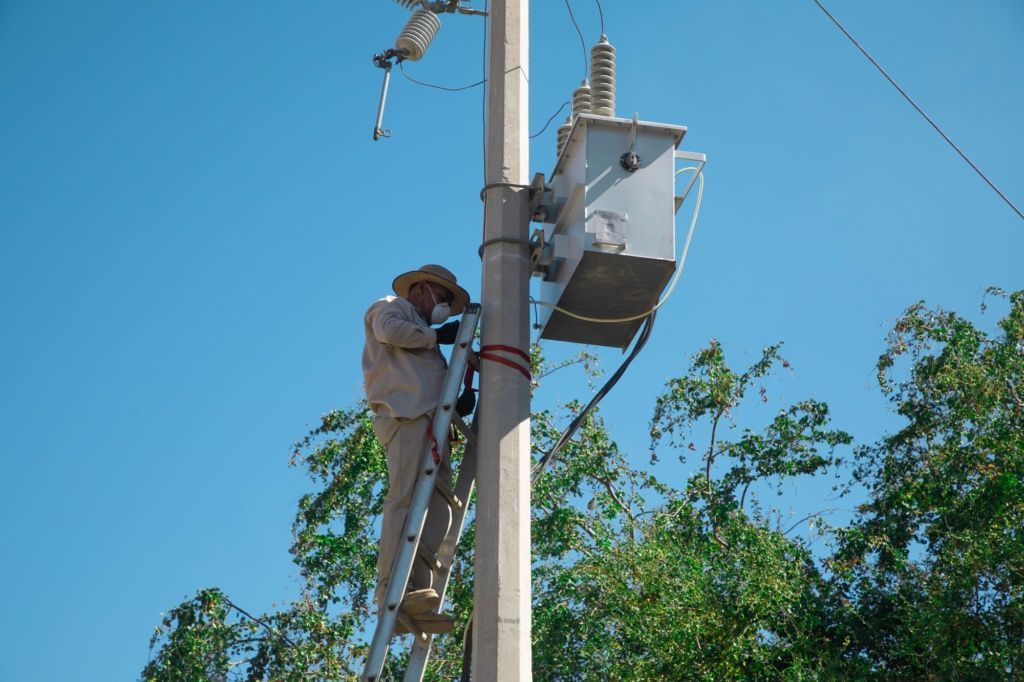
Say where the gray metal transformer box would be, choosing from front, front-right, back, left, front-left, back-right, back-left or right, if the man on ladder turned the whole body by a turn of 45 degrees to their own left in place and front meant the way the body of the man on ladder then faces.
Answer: right

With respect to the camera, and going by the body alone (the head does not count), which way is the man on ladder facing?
to the viewer's right

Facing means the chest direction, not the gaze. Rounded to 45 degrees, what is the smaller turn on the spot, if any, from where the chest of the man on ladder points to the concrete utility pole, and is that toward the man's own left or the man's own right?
approximately 45° to the man's own right

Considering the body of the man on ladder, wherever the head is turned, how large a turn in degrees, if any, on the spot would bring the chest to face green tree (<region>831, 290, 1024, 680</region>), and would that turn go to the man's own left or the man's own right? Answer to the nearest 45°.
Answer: approximately 45° to the man's own left

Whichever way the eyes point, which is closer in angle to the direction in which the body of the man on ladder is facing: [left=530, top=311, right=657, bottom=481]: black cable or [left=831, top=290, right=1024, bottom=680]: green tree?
the black cable

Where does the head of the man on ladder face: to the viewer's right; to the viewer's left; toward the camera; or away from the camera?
to the viewer's right

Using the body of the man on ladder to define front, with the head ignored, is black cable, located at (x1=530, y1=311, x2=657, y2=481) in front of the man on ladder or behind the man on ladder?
in front

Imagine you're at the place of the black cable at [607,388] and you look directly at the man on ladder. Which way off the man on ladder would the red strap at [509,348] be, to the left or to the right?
left
